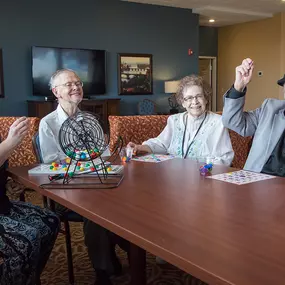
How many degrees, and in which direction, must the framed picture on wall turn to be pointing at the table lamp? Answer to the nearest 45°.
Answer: approximately 90° to its left

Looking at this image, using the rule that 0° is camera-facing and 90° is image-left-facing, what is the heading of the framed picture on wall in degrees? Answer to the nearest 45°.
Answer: approximately 0°

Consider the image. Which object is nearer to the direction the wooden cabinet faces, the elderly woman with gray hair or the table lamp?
the elderly woman with gray hair

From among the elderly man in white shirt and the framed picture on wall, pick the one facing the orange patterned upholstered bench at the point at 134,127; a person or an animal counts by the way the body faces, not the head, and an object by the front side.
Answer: the framed picture on wall

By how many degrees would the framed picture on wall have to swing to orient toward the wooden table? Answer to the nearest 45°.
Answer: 0° — it already faces it

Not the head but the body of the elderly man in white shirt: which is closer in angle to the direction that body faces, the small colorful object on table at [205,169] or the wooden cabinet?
the small colorful object on table

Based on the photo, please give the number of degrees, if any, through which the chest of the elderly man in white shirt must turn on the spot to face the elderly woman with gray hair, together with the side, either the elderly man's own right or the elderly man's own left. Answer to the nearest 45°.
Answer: approximately 45° to the elderly man's own left

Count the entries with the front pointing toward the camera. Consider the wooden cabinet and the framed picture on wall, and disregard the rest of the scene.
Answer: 2

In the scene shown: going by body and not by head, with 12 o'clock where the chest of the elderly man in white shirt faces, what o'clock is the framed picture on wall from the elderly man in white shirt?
The framed picture on wall is roughly at 8 o'clock from the elderly man in white shirt.

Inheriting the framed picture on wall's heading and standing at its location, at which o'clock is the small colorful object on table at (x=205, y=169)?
The small colorful object on table is roughly at 12 o'clock from the framed picture on wall.
